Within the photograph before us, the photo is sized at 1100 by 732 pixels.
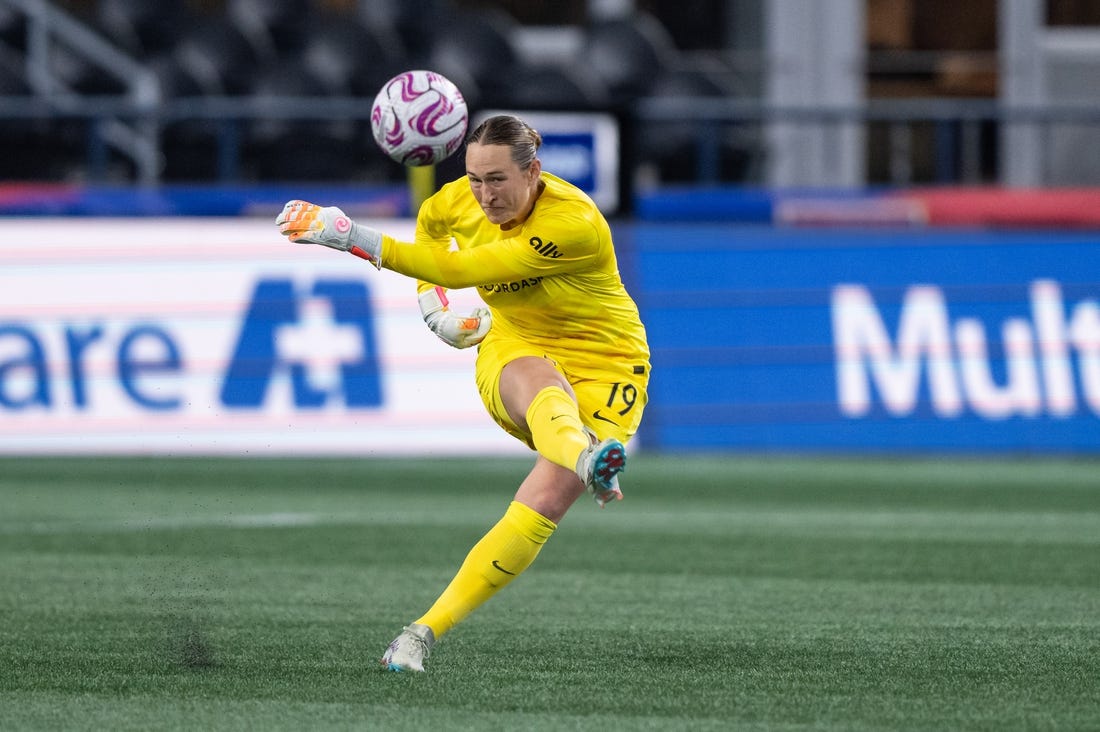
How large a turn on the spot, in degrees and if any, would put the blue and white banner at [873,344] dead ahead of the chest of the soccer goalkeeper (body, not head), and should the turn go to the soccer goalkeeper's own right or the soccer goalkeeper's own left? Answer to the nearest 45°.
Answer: approximately 135° to the soccer goalkeeper's own right

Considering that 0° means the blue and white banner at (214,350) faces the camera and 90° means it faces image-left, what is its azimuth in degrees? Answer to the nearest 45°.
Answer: approximately 0°

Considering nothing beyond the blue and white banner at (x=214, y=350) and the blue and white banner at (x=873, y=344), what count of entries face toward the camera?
2

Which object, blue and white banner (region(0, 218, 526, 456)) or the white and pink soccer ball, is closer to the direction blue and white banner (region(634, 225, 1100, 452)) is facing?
the white and pink soccer ball

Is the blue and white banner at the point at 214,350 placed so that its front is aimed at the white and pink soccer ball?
yes

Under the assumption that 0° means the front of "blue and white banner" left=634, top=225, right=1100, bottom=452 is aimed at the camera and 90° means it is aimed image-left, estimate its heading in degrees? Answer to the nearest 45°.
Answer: approximately 0°

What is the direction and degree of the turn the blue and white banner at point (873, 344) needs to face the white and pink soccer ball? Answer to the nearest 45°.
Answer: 0° — it already faces it

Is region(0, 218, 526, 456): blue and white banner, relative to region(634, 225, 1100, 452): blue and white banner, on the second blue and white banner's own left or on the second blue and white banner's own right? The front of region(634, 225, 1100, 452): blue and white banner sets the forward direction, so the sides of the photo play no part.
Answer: on the second blue and white banner's own right

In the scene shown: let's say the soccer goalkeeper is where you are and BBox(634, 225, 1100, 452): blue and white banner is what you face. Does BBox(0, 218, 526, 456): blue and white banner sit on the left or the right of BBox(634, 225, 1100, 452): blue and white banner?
left

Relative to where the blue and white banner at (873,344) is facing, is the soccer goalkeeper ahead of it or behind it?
ahead
